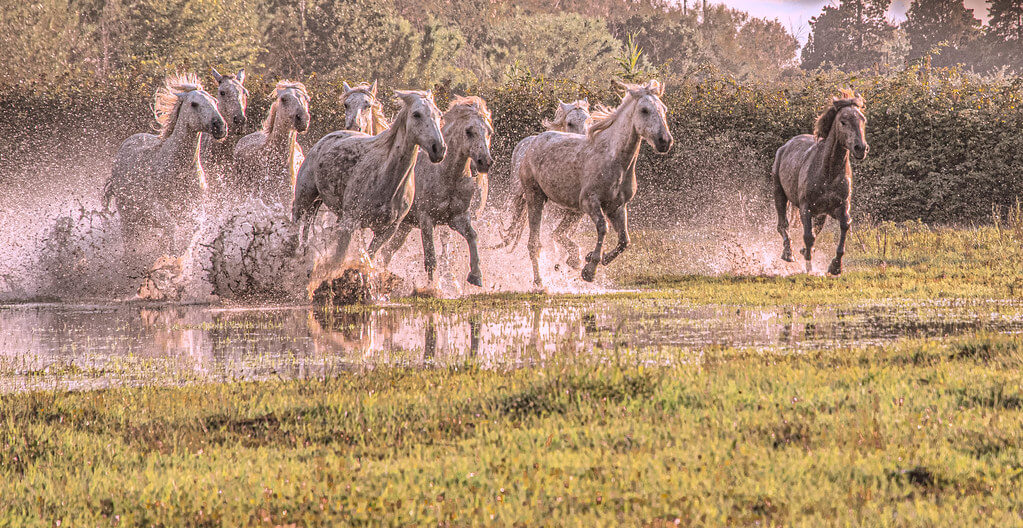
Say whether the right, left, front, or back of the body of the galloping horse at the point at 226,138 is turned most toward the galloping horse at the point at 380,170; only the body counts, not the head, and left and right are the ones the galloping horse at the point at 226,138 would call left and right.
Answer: front

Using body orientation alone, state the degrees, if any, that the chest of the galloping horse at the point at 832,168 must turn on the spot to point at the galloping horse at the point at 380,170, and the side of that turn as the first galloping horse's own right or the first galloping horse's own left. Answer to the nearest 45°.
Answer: approximately 90° to the first galloping horse's own right

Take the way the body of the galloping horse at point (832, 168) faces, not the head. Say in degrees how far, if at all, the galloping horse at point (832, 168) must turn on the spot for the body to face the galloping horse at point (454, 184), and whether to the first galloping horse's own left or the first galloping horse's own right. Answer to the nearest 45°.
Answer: approximately 90° to the first galloping horse's own right

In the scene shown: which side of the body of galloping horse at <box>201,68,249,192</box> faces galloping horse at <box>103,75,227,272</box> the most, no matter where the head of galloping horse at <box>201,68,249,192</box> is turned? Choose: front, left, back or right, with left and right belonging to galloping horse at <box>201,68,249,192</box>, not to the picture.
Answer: right

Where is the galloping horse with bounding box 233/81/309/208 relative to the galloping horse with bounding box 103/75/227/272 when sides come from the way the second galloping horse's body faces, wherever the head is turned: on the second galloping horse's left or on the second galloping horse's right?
on the second galloping horse's left

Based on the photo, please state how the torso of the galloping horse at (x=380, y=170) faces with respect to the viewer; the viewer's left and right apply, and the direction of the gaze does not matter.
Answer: facing the viewer and to the right of the viewer

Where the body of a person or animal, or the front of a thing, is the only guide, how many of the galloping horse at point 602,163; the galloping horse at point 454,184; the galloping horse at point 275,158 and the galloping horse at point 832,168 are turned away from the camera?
0

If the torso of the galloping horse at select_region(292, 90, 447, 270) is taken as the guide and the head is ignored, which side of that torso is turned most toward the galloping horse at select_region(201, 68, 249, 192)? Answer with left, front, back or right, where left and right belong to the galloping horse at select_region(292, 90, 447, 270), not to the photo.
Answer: back

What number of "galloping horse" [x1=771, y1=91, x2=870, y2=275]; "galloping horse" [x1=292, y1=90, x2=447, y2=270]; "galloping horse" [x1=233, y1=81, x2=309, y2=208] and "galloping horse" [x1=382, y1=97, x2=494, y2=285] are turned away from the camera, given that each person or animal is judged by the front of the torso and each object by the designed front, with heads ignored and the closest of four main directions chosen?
0

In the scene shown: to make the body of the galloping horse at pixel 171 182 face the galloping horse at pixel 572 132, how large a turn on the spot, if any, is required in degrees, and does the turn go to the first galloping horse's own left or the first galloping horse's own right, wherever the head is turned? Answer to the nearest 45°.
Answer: approximately 45° to the first galloping horse's own left

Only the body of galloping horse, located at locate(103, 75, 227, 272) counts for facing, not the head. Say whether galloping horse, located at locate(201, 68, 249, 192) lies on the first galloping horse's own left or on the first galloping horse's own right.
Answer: on the first galloping horse's own left

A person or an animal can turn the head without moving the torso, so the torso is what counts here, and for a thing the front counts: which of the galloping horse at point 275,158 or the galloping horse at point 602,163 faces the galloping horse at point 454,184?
the galloping horse at point 275,158

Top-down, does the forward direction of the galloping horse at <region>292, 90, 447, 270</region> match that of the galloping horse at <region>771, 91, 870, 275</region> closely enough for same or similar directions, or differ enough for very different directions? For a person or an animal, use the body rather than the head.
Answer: same or similar directions

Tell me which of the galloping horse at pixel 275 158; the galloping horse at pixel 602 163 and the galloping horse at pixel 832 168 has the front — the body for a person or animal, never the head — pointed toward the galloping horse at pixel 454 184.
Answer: the galloping horse at pixel 275 158

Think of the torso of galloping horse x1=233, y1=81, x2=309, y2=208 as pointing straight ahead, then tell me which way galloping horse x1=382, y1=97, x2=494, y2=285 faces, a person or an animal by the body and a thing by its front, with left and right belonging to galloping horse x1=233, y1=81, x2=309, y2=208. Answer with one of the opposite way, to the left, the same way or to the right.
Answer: the same way

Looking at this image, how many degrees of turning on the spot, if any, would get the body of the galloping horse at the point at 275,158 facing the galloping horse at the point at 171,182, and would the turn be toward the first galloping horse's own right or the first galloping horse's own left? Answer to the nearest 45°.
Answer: approximately 90° to the first galloping horse's own right

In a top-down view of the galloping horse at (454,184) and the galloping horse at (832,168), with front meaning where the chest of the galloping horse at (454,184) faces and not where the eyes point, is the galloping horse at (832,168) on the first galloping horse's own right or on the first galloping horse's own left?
on the first galloping horse's own left

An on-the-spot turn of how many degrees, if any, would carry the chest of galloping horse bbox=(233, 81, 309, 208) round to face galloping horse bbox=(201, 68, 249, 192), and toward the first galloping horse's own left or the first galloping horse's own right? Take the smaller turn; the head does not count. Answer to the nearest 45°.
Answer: approximately 135° to the first galloping horse's own right
